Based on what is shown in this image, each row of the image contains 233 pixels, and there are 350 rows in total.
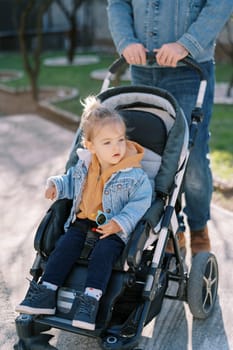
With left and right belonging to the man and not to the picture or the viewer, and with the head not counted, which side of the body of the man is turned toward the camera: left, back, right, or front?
front

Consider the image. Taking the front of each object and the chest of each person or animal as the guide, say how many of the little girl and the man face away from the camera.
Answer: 0

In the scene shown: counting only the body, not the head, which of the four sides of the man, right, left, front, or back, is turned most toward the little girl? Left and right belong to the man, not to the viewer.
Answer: front

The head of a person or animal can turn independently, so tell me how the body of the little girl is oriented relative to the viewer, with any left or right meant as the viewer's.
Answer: facing the viewer and to the left of the viewer

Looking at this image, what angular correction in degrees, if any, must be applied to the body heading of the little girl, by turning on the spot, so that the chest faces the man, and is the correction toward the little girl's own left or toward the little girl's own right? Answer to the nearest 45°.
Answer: approximately 180°
